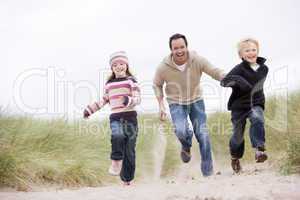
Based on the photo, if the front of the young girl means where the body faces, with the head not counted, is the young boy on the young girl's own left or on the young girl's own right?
on the young girl's own left

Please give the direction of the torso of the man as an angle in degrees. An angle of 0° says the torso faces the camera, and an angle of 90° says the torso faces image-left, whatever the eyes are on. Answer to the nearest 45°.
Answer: approximately 0°

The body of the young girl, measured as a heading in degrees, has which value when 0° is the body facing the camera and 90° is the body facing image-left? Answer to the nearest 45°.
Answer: approximately 0°

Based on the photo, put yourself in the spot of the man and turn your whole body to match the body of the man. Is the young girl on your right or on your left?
on your right

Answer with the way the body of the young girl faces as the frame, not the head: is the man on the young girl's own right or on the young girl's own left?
on the young girl's own left

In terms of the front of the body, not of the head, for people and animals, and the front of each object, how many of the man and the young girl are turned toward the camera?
2
